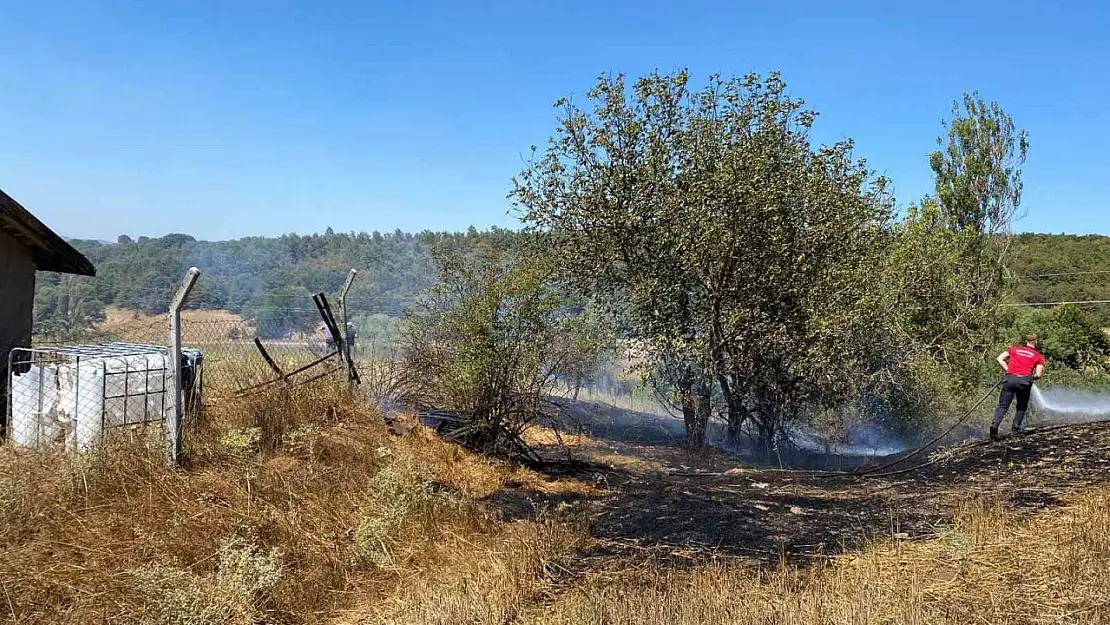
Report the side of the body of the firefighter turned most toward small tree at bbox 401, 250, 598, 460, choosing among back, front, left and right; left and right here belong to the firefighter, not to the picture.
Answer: back

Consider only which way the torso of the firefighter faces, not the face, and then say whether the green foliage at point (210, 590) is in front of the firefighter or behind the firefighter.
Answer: behind

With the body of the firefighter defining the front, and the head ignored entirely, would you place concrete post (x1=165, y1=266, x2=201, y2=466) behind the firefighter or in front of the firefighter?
behind

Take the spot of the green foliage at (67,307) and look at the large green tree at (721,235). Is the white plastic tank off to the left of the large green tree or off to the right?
right

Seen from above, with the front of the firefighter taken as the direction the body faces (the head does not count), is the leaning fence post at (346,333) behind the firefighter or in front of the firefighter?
behind

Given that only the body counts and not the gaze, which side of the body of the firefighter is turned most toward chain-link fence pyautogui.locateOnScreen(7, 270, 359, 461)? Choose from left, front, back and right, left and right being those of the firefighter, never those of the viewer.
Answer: back

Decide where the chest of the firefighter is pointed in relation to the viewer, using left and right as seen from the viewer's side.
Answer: facing away from the viewer and to the right of the viewer

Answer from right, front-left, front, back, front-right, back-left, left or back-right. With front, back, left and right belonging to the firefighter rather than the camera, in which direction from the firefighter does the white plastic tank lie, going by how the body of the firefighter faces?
back

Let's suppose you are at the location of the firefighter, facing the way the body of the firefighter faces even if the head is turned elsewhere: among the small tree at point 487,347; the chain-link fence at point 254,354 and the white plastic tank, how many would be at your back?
3

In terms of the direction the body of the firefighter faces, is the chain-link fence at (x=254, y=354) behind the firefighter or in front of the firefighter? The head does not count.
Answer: behind

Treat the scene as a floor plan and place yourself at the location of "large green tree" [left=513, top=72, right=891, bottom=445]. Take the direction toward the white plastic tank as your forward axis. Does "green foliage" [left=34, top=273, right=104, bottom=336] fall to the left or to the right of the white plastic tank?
right
